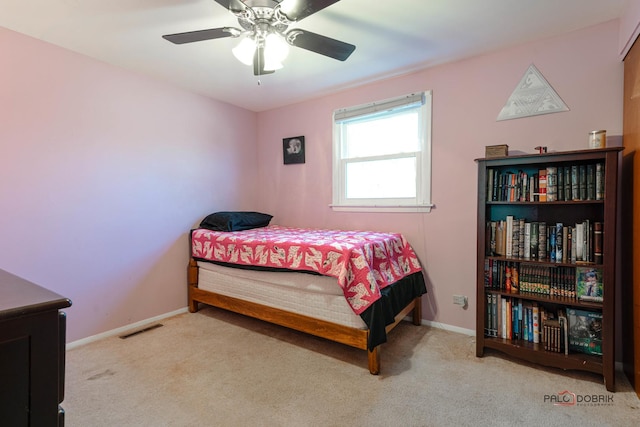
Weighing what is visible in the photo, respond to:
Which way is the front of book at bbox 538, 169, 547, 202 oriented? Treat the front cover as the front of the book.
to the viewer's right

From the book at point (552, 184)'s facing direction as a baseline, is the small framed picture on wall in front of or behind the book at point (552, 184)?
behind

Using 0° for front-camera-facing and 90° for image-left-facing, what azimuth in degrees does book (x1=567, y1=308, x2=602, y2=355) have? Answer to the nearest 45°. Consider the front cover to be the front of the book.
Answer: approximately 0°

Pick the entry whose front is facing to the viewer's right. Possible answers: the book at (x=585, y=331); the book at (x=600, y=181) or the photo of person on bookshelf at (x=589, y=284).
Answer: the book at (x=600, y=181)

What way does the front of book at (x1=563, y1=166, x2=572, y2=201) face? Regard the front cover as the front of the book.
to the viewer's right

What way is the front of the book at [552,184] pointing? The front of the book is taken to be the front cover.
to the viewer's right
